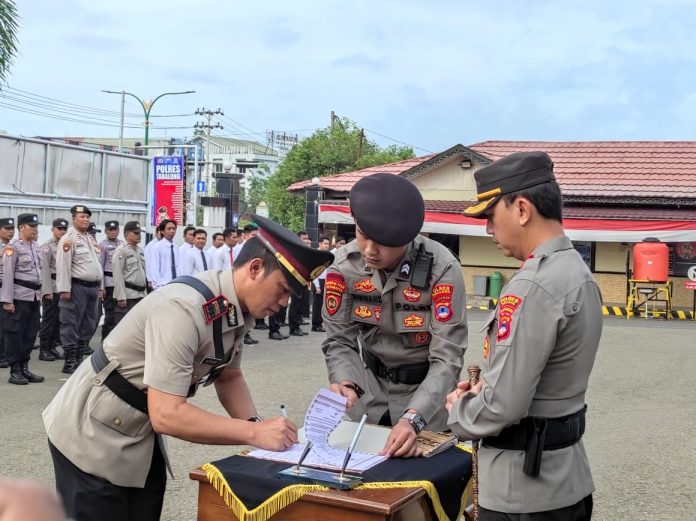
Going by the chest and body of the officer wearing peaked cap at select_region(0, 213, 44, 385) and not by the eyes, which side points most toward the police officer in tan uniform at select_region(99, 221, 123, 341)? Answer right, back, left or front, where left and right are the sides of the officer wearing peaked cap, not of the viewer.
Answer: left

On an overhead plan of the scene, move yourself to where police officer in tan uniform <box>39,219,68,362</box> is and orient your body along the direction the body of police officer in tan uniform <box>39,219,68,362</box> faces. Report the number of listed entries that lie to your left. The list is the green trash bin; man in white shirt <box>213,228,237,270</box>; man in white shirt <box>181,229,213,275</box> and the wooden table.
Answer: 3

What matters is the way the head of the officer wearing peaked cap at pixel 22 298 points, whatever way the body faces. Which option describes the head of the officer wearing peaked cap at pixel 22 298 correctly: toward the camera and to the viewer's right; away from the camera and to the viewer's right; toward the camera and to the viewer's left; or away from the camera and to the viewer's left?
toward the camera and to the viewer's right

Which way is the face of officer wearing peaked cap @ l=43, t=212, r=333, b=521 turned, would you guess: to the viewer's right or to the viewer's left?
to the viewer's right

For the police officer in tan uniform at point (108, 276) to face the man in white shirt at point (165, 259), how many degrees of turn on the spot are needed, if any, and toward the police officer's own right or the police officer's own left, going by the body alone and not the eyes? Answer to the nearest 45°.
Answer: approximately 90° to the police officer's own left

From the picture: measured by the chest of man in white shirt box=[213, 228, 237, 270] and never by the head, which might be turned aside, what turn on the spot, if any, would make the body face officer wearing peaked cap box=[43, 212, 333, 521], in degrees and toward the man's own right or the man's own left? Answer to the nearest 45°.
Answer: approximately 45° to the man's own right

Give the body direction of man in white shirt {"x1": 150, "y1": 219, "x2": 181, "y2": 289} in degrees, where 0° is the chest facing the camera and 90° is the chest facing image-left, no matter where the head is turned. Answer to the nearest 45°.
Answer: approximately 315°

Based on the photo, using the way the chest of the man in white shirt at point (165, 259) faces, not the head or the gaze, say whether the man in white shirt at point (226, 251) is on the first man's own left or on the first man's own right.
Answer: on the first man's own left

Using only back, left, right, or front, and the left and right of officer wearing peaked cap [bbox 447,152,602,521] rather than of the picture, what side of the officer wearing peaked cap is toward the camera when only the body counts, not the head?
left

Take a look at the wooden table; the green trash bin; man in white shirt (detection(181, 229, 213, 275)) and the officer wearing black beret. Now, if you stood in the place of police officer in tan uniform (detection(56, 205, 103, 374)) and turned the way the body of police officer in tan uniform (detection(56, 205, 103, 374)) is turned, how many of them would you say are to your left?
2

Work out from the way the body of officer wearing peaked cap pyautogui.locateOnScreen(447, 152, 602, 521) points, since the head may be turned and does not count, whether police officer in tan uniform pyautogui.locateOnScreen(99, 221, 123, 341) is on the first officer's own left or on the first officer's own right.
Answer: on the first officer's own right

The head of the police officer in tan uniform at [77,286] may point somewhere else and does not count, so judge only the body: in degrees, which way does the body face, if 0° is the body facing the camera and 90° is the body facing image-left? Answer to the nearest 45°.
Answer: approximately 315°
